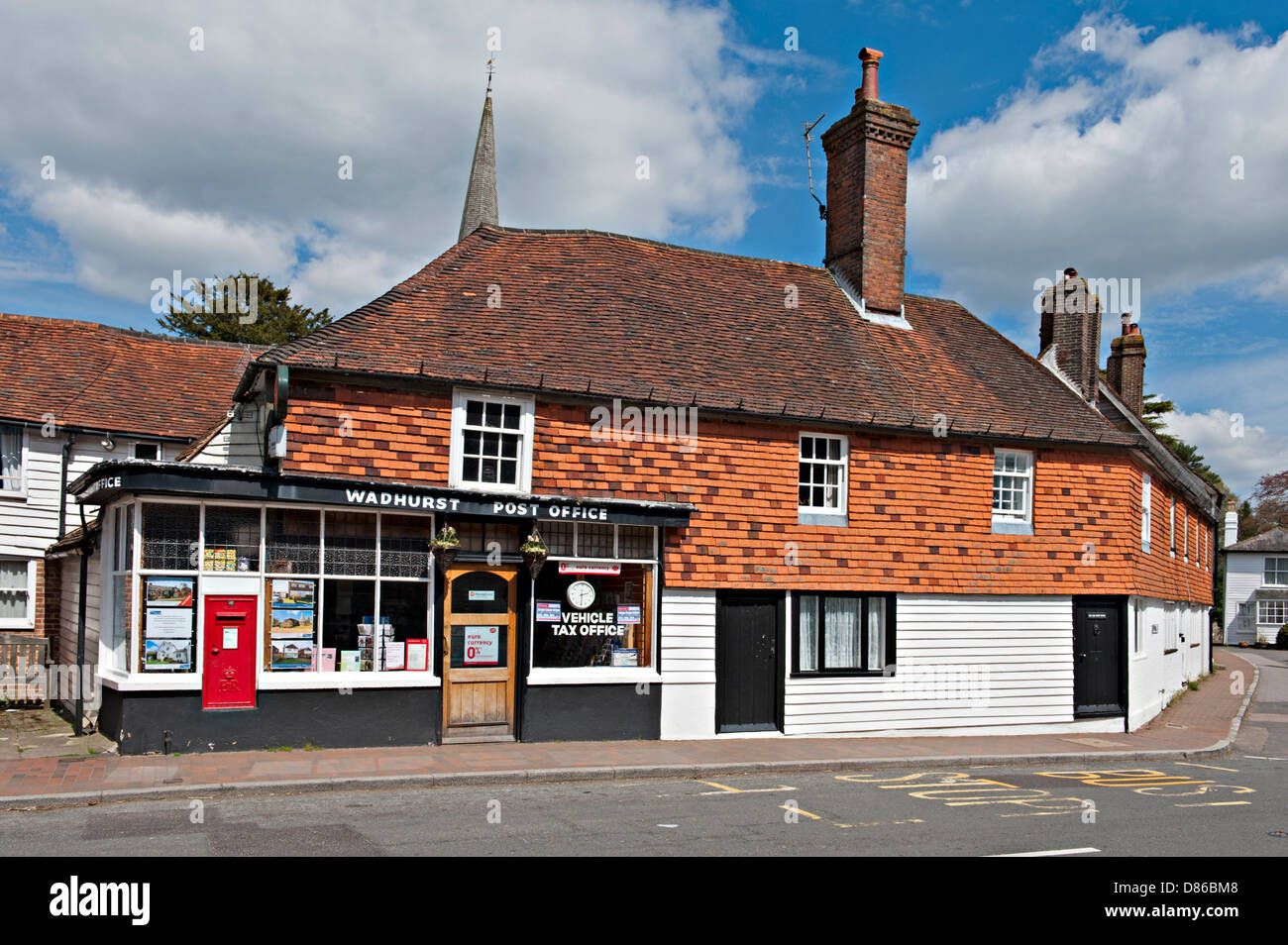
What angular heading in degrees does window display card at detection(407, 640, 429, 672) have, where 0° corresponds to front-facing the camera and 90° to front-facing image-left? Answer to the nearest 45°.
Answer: approximately 0°

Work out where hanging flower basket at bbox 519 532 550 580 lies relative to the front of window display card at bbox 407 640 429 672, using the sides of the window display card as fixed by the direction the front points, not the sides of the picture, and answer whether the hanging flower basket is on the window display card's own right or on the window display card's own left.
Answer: on the window display card's own left

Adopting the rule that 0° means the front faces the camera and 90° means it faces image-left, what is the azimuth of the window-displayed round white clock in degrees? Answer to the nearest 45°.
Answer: approximately 0°

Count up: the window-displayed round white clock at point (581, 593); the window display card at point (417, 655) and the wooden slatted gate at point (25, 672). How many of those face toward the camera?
3

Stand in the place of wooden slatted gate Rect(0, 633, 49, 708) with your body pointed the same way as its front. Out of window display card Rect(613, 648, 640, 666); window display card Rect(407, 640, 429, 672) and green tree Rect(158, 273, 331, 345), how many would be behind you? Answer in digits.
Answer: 1
